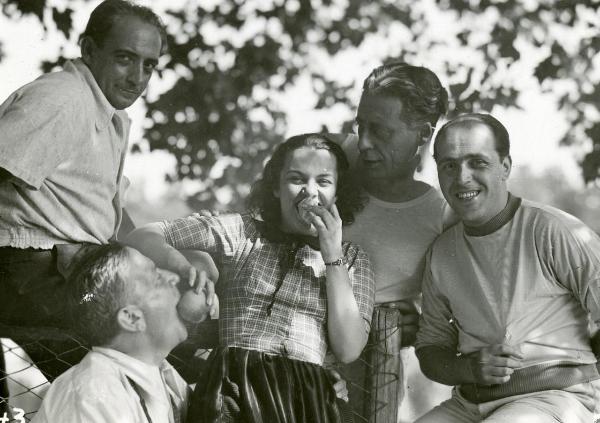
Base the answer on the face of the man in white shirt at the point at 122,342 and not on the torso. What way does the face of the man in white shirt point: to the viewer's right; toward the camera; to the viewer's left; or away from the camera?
to the viewer's right

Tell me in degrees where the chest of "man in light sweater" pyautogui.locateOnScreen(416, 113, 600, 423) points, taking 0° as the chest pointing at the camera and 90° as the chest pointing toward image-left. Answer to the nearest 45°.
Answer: approximately 45°

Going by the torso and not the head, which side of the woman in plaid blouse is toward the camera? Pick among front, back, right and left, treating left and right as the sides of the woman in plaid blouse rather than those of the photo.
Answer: front

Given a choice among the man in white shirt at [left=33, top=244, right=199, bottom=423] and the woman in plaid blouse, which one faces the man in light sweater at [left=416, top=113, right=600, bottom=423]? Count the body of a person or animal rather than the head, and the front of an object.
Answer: the man in white shirt

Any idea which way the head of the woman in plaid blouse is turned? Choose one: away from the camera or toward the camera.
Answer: toward the camera

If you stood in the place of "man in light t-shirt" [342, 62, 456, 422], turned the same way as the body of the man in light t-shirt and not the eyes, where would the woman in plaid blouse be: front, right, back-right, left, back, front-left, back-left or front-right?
front

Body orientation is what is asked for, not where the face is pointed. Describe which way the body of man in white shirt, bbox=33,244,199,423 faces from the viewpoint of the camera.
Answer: to the viewer's right

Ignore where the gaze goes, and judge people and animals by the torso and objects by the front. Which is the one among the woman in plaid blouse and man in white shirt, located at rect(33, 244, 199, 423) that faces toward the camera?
the woman in plaid blouse

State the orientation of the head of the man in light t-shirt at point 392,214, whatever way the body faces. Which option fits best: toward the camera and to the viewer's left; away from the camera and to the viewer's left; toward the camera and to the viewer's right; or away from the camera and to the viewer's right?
toward the camera and to the viewer's left

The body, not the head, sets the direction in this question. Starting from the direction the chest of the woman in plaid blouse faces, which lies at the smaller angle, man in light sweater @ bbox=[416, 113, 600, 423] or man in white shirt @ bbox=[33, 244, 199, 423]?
the man in white shirt

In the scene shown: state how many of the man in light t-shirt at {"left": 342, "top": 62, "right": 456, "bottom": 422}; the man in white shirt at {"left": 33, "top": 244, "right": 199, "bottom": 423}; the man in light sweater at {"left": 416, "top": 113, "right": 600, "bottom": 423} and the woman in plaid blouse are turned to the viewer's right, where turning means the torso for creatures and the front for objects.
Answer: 1

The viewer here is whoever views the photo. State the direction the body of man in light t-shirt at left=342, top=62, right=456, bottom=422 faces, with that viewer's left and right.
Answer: facing the viewer and to the left of the viewer
